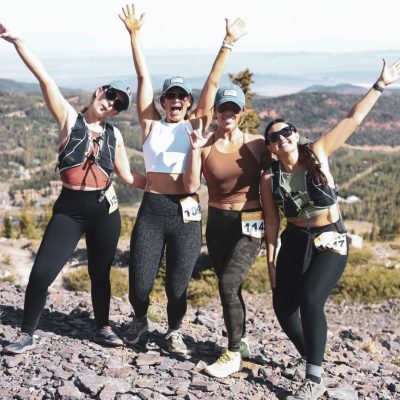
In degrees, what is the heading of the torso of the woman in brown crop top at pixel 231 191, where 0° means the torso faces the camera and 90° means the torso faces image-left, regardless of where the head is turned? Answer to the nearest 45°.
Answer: approximately 0°

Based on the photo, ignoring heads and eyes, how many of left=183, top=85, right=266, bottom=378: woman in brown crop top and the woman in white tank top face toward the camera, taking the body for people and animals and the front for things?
2

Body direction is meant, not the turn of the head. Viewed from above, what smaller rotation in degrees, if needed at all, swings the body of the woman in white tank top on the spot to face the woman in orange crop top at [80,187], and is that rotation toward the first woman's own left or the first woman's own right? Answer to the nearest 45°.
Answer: approximately 90° to the first woman's own right

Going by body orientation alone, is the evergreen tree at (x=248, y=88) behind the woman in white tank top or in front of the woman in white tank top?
behind

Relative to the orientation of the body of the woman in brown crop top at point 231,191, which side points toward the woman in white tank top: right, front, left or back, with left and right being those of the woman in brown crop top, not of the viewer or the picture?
right
